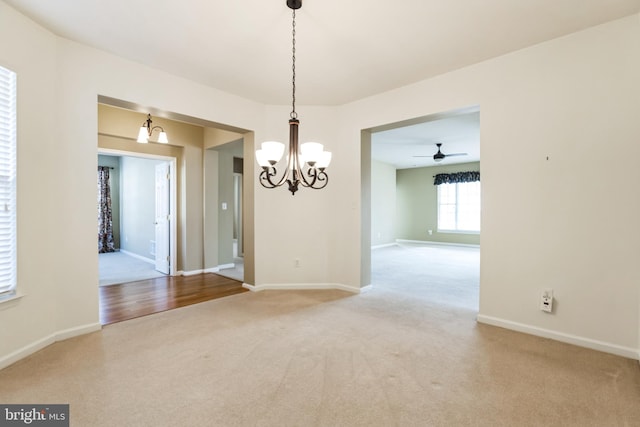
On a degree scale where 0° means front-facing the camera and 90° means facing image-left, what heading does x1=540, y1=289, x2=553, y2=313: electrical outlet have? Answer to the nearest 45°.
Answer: approximately 45°

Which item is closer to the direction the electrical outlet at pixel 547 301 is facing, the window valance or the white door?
the white door

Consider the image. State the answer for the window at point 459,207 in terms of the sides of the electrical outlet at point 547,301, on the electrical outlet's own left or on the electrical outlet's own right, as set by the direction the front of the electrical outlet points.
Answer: on the electrical outlet's own right

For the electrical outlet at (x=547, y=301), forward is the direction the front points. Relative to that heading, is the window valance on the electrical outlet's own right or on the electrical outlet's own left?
on the electrical outlet's own right

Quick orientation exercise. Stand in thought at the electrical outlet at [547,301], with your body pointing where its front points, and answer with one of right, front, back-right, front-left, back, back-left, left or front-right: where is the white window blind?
front

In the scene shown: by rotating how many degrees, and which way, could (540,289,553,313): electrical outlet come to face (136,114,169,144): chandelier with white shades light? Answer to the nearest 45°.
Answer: approximately 45° to its right

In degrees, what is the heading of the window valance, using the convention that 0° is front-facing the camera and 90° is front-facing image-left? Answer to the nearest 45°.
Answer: approximately 0°

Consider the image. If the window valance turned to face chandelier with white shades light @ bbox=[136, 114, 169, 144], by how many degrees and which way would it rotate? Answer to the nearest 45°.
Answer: approximately 45° to its right

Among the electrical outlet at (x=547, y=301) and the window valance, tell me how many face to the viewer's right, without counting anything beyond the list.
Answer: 0

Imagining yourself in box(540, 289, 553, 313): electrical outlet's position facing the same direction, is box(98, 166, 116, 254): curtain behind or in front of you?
in front

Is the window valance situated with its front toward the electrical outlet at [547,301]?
yes
